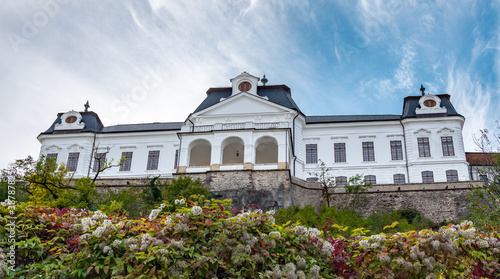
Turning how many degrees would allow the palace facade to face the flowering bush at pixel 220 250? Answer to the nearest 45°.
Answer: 0° — it already faces it

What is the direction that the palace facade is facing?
toward the camera

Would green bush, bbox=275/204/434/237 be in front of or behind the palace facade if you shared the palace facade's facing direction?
in front
